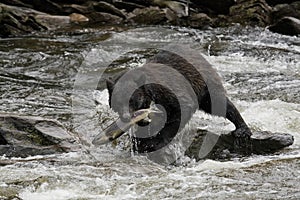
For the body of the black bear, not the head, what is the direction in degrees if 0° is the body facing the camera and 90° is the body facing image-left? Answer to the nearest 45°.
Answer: approximately 45°

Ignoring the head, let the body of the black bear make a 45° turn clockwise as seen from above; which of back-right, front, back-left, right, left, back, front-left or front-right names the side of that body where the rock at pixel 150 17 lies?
right

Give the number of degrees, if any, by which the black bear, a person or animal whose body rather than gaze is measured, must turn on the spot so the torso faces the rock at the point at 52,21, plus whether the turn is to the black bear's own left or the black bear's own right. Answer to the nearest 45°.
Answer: approximately 135° to the black bear's own right

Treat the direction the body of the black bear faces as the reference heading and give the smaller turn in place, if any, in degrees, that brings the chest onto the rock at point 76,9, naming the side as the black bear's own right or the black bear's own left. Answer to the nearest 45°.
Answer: approximately 135° to the black bear's own right

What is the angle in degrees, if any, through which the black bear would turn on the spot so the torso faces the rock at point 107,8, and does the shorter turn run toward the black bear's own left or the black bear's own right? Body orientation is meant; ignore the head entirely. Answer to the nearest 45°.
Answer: approximately 135° to the black bear's own right

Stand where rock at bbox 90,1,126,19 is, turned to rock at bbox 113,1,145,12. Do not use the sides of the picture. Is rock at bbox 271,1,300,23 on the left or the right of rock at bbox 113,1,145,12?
right

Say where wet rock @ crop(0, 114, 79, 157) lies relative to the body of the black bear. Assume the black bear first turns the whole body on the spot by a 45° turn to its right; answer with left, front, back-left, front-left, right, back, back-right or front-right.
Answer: front

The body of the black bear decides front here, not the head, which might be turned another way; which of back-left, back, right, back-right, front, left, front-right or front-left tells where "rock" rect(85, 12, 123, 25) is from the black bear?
back-right

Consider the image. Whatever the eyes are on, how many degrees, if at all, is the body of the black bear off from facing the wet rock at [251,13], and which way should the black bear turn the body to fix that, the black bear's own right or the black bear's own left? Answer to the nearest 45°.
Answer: approximately 135° to the black bear's own right

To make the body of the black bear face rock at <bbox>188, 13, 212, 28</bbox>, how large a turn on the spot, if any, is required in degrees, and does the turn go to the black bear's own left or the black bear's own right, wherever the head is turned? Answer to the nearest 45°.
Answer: approximately 135° to the black bear's own right

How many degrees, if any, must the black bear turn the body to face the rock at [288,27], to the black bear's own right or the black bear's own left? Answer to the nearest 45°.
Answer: approximately 135° to the black bear's own right
